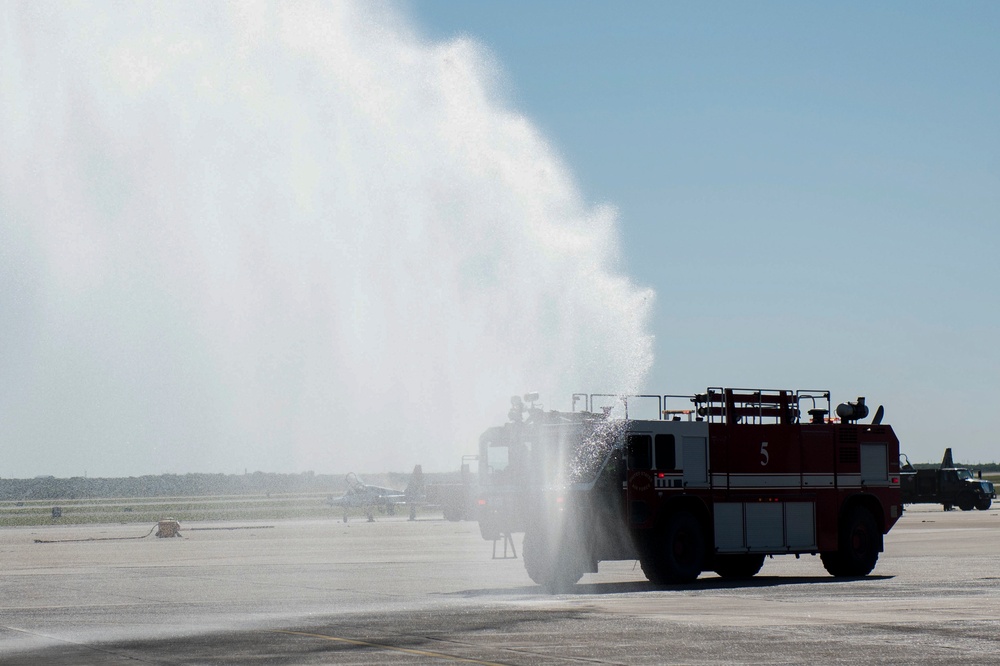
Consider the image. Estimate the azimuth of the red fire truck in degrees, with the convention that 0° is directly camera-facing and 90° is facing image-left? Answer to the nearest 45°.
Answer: approximately 45°
